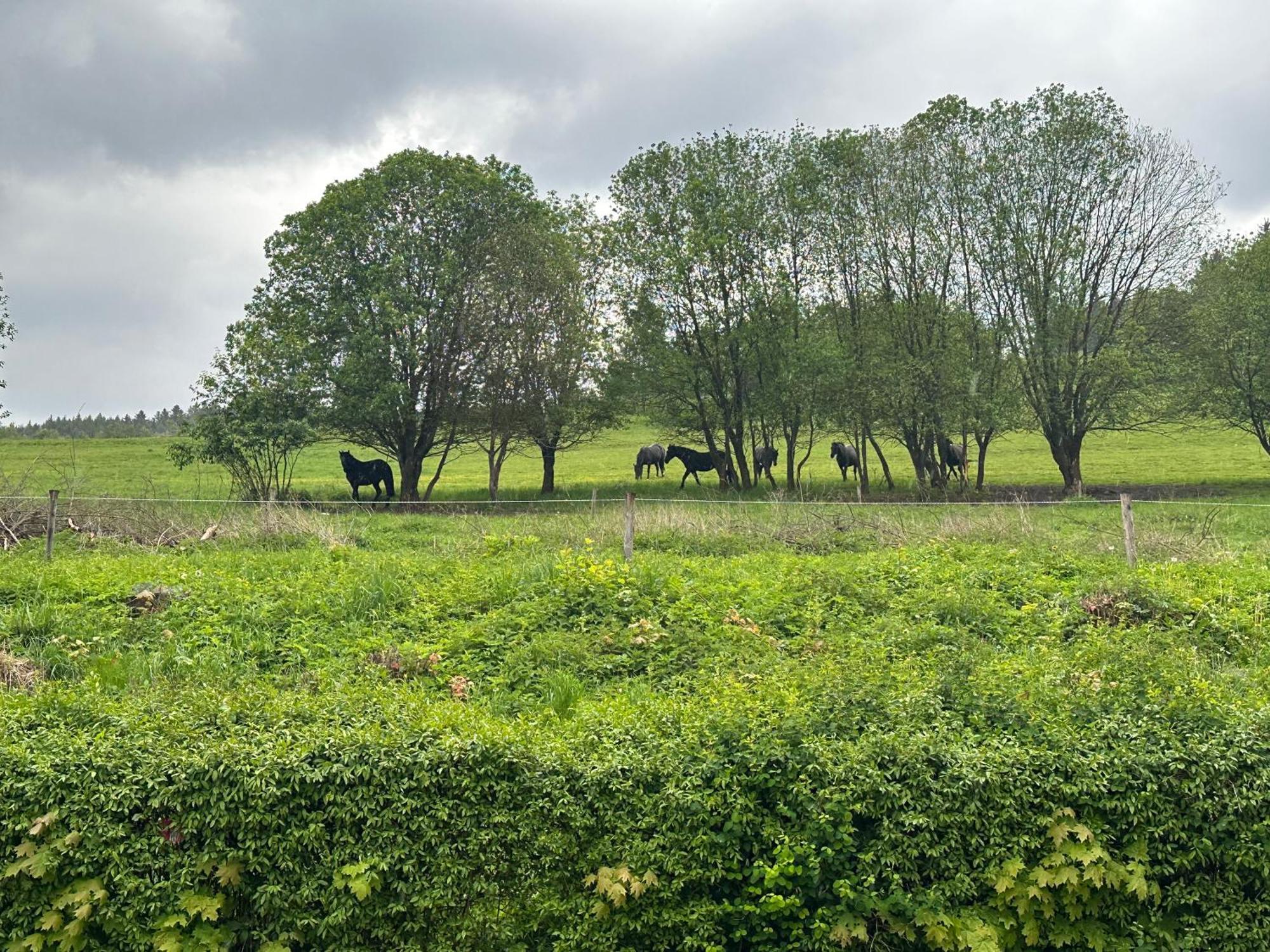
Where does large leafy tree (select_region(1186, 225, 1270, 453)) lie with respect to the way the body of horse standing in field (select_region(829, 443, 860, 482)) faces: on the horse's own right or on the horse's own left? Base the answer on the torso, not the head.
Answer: on the horse's own left

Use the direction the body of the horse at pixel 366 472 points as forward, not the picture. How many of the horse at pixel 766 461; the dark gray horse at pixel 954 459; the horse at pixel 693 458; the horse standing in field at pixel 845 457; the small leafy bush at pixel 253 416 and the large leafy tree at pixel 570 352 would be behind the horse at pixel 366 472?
5

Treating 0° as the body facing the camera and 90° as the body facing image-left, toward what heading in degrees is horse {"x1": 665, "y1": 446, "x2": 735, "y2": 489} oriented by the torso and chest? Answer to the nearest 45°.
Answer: approximately 90°

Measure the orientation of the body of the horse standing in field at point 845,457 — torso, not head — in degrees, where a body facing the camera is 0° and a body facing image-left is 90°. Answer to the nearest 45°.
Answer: approximately 45°

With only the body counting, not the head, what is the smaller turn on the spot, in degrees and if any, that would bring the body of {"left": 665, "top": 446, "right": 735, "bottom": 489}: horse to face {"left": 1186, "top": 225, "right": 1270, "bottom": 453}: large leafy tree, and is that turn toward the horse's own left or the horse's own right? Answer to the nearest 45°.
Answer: approximately 180°

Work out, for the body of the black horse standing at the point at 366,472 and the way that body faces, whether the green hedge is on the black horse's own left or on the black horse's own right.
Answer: on the black horse's own left

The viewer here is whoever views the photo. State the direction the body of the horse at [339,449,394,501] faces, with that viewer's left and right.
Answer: facing to the left of the viewer

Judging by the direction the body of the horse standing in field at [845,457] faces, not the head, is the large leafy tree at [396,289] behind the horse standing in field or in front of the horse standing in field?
in front
